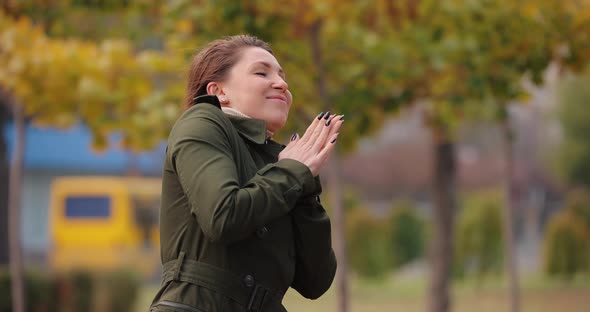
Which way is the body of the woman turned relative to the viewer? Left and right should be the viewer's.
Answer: facing the viewer and to the right of the viewer

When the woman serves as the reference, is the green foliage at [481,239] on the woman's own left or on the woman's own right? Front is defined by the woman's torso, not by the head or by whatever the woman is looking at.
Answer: on the woman's own left

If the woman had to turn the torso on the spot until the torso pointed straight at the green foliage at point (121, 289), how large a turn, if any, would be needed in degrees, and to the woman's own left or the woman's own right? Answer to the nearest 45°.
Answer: approximately 135° to the woman's own left

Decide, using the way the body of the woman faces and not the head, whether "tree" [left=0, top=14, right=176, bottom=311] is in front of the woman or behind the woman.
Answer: behind

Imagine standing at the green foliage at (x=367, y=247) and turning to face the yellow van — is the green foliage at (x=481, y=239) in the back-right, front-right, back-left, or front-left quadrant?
back-right

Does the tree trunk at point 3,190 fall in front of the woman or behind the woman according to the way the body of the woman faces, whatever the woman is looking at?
behind
